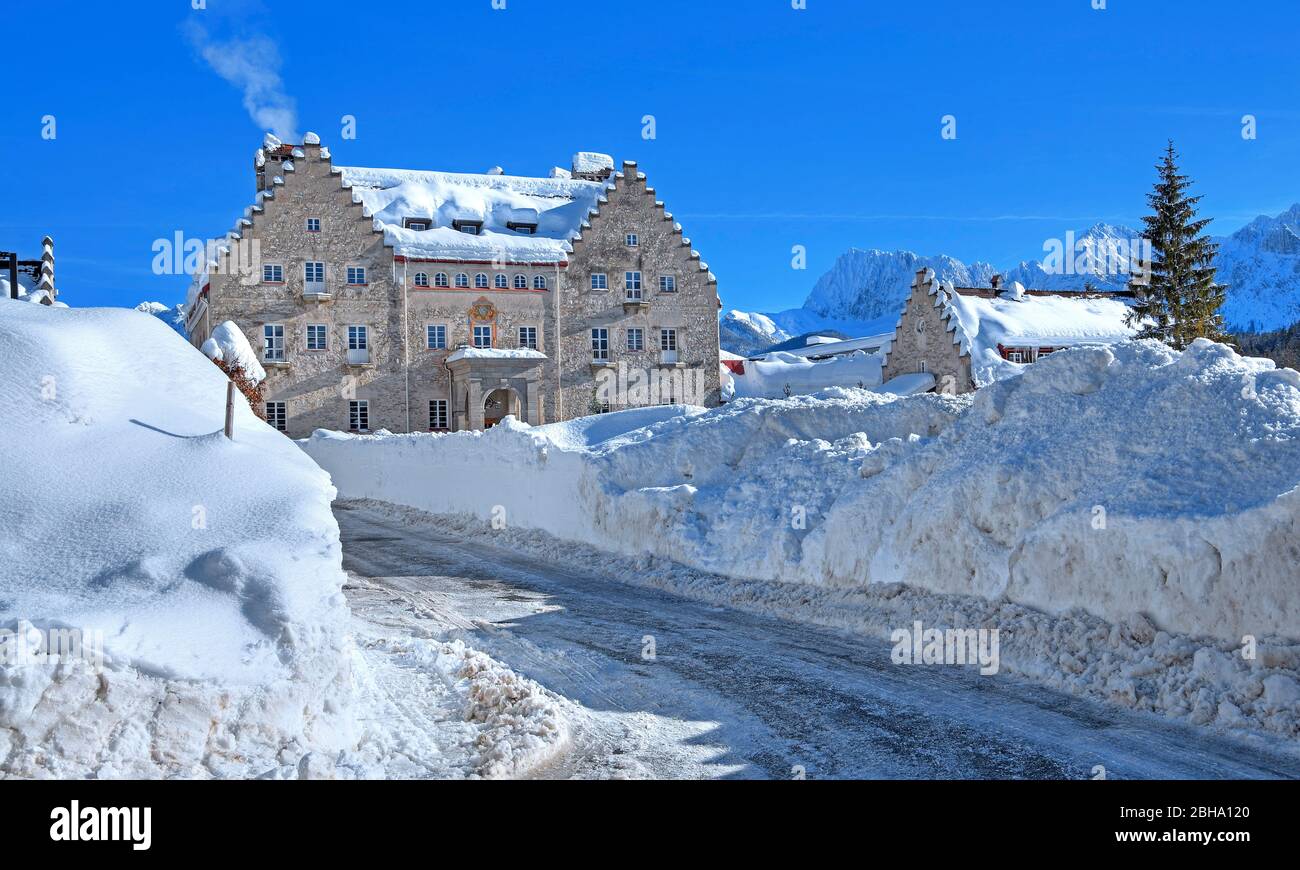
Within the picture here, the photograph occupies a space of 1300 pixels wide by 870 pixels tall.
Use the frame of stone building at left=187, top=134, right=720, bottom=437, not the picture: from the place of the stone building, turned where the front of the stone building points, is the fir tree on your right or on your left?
on your left

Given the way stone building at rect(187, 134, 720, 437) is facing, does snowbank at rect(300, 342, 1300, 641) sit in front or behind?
in front

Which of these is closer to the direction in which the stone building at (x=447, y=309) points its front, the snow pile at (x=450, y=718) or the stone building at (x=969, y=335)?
the snow pile

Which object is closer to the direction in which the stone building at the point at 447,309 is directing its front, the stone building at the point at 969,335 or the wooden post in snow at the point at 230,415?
the wooden post in snow

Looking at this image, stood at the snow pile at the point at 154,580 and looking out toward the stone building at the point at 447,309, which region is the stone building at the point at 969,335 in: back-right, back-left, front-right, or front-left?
front-right

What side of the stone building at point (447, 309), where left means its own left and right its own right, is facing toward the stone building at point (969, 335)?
left

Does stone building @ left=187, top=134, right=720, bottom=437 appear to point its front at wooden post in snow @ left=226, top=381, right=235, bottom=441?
yes

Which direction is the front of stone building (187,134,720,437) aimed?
toward the camera

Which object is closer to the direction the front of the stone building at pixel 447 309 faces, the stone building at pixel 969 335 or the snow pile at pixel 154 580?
the snow pile

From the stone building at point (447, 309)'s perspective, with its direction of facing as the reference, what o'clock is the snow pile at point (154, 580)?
The snow pile is roughly at 12 o'clock from the stone building.

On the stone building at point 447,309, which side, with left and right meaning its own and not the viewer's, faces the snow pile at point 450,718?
front
